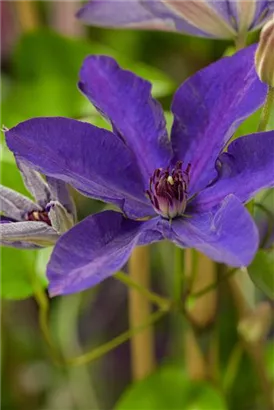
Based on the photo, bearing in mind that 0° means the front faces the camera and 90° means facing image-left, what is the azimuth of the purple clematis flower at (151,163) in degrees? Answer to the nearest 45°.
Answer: approximately 0°
